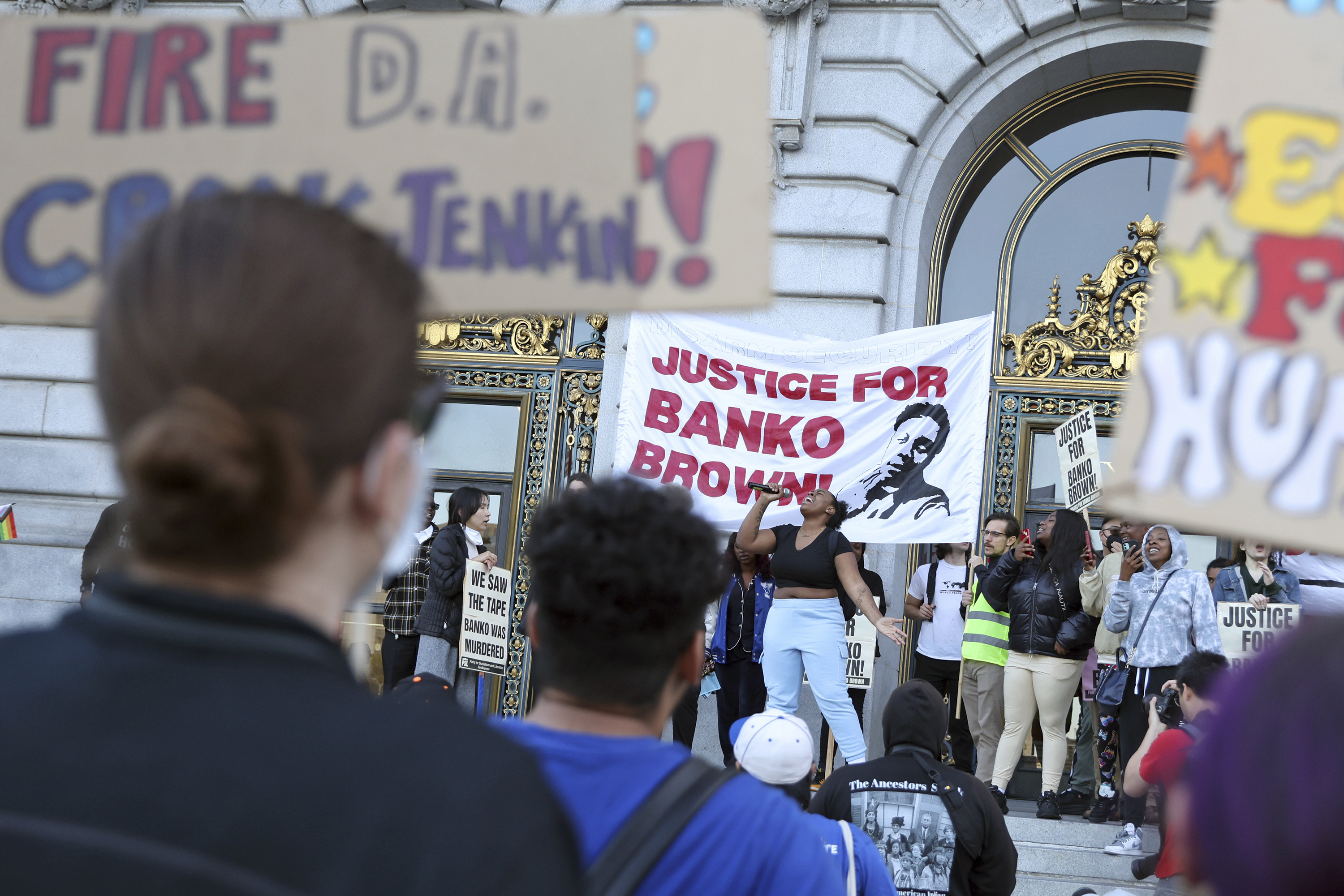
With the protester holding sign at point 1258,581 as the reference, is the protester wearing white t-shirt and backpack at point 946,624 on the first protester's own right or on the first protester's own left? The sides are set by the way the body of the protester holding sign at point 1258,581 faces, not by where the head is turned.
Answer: on the first protester's own right

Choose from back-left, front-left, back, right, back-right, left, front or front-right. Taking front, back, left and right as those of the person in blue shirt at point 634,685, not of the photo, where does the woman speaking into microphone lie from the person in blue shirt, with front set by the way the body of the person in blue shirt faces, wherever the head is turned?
front

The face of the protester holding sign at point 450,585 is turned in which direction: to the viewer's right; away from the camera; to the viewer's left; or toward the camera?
to the viewer's right

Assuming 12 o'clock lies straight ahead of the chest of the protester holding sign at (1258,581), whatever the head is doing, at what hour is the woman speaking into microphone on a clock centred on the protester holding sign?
The woman speaking into microphone is roughly at 2 o'clock from the protester holding sign.

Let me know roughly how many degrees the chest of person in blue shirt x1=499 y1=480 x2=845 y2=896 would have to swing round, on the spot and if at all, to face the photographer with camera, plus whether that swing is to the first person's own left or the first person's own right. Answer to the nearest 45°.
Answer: approximately 45° to the first person's own right

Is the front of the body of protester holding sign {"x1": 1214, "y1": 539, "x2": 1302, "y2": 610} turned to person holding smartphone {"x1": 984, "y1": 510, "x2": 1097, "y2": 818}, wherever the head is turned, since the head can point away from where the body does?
no

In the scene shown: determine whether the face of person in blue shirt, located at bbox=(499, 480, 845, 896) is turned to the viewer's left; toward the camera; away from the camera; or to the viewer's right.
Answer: away from the camera

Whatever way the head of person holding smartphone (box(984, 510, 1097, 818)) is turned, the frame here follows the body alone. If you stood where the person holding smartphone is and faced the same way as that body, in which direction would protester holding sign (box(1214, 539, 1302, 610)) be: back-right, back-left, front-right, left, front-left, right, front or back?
back-left

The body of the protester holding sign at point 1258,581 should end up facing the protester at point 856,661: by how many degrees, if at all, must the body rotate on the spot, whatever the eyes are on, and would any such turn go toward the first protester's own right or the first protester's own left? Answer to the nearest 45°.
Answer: approximately 90° to the first protester's own right

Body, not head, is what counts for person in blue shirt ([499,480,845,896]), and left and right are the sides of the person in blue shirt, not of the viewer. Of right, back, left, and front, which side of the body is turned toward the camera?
back

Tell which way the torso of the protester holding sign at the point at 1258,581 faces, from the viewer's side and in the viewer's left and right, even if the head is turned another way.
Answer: facing the viewer

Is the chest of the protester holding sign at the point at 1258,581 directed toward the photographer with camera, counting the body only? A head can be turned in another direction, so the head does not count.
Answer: yes

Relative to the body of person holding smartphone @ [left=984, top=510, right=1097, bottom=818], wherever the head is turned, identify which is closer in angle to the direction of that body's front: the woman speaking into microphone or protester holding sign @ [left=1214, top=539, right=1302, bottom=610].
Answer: the woman speaking into microphone
